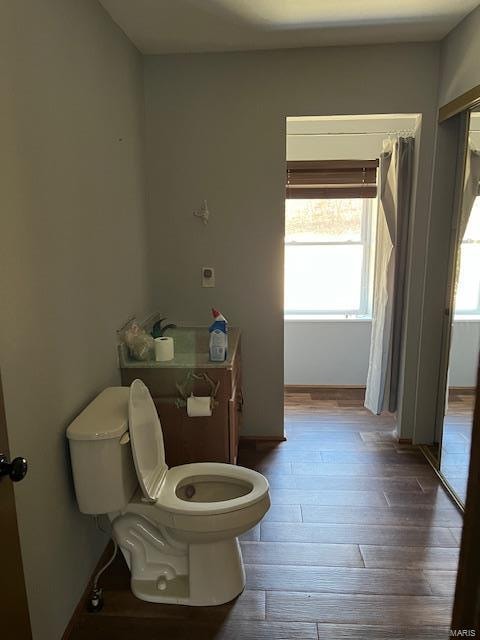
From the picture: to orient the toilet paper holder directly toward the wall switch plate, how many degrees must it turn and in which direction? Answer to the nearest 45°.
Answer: approximately 180°

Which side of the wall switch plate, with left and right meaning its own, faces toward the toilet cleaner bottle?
front

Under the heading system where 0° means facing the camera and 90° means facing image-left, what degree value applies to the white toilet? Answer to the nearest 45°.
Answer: approximately 270°

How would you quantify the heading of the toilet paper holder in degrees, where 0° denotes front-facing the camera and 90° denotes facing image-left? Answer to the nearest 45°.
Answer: approximately 0°

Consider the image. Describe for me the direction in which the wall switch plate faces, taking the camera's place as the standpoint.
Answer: facing the viewer

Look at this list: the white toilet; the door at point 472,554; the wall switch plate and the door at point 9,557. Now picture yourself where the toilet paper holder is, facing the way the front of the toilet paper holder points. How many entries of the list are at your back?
1

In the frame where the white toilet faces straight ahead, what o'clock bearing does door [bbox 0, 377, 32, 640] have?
The door is roughly at 4 o'clock from the white toilet.

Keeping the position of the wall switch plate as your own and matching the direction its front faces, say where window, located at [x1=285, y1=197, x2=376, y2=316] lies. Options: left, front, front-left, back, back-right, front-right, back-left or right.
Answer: back-left
